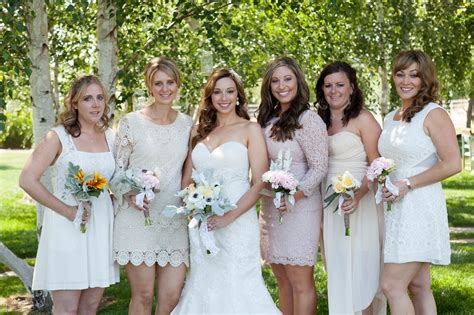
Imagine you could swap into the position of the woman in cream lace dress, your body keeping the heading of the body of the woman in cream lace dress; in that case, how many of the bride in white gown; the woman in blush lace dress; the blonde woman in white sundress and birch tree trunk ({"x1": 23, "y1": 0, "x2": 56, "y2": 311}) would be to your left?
2

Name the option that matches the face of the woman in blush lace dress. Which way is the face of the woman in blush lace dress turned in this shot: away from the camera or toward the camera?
toward the camera

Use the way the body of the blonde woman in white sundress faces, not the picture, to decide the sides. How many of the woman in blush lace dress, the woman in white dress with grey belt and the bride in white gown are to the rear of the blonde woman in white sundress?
0

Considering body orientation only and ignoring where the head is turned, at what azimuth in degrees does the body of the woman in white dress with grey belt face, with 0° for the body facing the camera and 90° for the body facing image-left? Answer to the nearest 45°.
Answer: approximately 45°

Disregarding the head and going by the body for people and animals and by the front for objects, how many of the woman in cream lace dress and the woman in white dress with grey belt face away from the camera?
0

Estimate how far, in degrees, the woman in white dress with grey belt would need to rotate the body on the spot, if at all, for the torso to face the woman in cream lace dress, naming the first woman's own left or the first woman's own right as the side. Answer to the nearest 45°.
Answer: approximately 45° to the first woman's own right

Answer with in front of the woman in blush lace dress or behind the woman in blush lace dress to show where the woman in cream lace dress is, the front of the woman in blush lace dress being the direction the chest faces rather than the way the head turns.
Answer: in front

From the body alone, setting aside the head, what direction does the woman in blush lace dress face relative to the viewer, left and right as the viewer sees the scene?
facing the viewer and to the left of the viewer

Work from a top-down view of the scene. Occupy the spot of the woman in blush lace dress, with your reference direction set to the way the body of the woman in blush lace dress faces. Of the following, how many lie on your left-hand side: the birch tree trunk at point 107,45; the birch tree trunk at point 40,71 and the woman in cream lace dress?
0

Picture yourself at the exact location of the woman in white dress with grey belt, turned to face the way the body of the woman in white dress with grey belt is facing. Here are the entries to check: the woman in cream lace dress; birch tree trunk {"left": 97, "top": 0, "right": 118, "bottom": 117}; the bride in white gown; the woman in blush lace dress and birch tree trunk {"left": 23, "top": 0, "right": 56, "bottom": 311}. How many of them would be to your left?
0

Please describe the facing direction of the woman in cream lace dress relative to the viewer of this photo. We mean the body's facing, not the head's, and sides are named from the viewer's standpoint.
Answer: facing the viewer

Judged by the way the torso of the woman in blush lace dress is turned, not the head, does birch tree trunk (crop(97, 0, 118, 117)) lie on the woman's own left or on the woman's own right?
on the woman's own right

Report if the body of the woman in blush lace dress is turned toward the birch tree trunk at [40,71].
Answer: no

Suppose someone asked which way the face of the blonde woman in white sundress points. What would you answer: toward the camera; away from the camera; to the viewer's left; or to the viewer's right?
toward the camera

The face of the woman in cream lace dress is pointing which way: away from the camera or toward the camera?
toward the camera

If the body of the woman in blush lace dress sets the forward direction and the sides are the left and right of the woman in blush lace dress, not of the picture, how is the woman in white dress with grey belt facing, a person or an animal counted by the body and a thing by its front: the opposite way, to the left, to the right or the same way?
the same way

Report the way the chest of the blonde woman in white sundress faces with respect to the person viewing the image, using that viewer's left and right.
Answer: facing the viewer and to the right of the viewer
